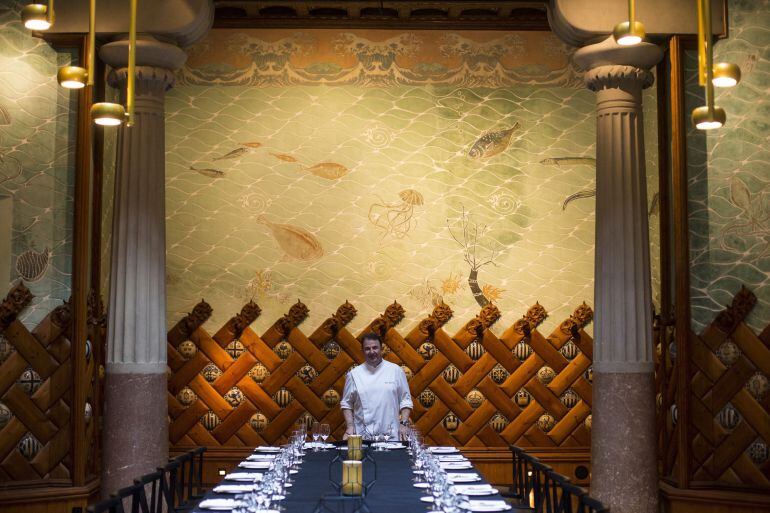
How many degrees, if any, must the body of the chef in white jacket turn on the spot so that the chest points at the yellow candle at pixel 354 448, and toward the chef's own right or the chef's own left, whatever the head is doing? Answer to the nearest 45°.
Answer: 0° — they already face it

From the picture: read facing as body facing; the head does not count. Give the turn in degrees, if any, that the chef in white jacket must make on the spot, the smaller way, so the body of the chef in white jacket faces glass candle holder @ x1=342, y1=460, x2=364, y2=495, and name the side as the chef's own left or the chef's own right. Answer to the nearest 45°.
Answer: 0° — they already face it

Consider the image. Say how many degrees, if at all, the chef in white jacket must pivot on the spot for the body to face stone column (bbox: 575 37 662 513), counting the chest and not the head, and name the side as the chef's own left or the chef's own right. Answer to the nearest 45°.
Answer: approximately 45° to the chef's own left

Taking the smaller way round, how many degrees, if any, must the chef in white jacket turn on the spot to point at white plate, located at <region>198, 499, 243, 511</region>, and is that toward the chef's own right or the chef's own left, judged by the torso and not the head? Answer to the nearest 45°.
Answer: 0° — they already face it

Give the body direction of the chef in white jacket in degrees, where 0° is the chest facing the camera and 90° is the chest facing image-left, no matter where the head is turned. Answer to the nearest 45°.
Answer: approximately 0°

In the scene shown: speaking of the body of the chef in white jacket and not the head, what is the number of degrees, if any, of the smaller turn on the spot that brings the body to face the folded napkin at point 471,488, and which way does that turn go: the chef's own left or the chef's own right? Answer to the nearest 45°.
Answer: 0° — they already face it
